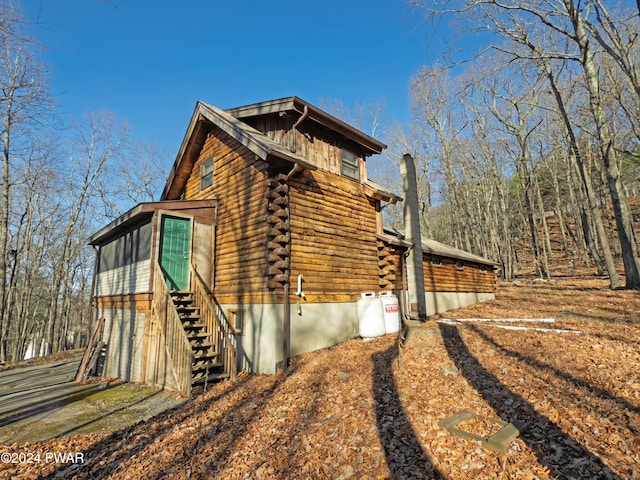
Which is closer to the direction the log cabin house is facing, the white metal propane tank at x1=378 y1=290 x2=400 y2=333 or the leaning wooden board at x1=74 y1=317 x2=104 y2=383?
the leaning wooden board

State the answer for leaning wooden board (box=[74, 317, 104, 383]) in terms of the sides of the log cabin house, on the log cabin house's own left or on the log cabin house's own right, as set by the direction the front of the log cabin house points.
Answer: on the log cabin house's own right

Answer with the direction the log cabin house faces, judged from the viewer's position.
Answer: facing the viewer and to the left of the viewer

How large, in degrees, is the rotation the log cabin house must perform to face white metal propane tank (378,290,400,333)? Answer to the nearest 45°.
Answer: approximately 135° to its left
